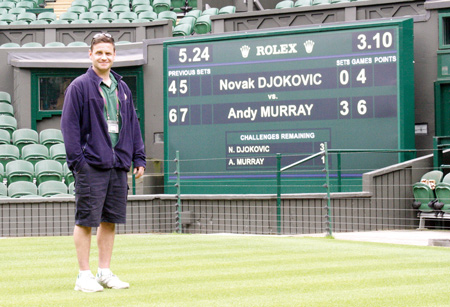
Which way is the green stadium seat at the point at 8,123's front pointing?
toward the camera

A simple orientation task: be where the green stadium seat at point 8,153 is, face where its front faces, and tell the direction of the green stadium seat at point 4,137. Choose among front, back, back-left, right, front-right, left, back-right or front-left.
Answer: back

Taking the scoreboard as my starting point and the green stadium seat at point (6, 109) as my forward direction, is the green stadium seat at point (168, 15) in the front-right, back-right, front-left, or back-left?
front-right

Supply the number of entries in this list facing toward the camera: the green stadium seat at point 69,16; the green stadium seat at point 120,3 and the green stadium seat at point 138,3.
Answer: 3

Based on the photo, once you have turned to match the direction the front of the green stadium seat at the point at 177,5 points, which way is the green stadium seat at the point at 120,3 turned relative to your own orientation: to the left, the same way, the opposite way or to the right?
the same way

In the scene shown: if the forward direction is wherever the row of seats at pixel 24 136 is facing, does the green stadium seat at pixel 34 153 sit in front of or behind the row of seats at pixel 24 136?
in front

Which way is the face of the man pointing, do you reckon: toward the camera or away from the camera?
toward the camera

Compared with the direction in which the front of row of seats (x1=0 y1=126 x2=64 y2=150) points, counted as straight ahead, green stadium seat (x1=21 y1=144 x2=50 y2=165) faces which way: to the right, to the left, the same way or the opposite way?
the same way

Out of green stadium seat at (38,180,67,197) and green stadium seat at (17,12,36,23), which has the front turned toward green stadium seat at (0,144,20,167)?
green stadium seat at (17,12,36,23)

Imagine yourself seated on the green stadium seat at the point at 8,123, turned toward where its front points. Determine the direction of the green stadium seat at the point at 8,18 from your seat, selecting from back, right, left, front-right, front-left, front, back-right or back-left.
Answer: back

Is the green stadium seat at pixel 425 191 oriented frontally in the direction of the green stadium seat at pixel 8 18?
no

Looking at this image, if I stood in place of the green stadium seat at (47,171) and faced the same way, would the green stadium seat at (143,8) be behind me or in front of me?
behind

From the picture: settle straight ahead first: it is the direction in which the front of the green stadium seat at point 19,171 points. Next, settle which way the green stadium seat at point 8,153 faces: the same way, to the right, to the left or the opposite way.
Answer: the same way

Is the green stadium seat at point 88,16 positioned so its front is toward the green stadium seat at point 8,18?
no

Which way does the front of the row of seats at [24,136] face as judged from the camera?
facing the viewer

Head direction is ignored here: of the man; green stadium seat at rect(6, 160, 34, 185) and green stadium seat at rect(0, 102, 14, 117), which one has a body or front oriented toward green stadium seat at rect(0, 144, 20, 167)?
green stadium seat at rect(0, 102, 14, 117)

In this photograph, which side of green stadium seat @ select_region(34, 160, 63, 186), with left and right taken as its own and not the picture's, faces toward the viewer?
front
